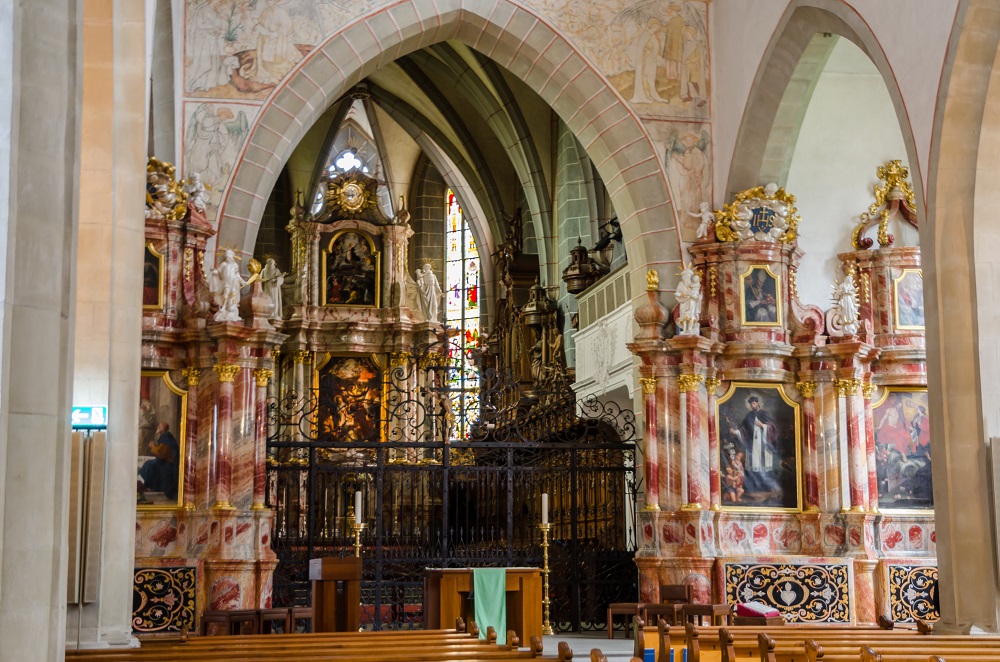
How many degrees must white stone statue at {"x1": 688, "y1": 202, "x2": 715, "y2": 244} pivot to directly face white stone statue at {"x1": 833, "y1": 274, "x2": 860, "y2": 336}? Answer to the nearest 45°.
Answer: approximately 135° to its left

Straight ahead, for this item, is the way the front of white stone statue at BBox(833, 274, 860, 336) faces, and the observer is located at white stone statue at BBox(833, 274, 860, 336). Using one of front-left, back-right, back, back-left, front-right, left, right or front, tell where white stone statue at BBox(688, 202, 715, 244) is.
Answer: right

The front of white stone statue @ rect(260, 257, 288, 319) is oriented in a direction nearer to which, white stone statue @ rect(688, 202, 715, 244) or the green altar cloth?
the green altar cloth

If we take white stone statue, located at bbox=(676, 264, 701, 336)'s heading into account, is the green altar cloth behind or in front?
in front

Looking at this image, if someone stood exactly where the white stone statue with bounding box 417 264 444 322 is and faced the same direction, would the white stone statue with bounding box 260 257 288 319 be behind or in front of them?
in front

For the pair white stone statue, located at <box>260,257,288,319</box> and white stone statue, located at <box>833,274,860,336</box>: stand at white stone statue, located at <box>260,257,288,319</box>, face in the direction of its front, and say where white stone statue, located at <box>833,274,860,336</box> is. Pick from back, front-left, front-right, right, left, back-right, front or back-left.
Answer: front-left

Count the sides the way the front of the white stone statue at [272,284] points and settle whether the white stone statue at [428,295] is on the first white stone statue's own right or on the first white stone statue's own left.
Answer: on the first white stone statue's own left

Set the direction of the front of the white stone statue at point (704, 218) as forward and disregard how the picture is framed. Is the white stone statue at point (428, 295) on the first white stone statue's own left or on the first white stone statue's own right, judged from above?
on the first white stone statue's own right

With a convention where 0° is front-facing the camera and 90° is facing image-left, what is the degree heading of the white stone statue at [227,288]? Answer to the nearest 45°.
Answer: approximately 0°
